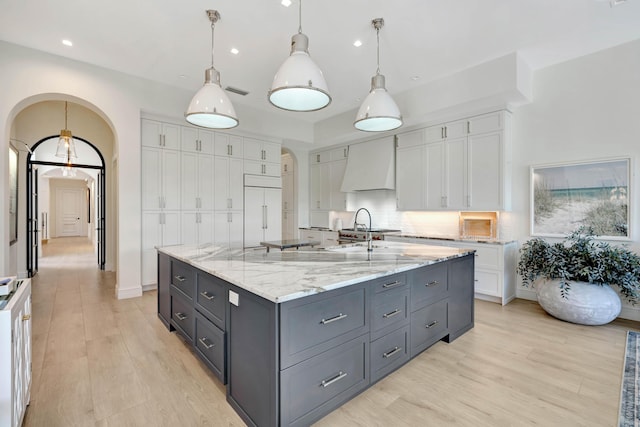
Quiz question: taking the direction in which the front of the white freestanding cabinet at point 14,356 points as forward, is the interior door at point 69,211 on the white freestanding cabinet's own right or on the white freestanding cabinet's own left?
on the white freestanding cabinet's own left

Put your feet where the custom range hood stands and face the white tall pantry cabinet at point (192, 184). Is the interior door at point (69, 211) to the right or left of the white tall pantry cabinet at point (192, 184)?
right

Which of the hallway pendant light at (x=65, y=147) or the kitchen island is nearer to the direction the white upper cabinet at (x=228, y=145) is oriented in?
the kitchen island

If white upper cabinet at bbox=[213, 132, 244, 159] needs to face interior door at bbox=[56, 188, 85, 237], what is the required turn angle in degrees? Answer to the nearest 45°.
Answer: approximately 180°

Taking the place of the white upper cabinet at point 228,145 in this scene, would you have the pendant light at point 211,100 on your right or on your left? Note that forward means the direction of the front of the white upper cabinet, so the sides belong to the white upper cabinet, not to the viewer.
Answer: on your right

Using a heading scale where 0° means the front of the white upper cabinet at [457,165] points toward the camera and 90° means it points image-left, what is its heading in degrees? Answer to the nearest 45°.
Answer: approximately 45°

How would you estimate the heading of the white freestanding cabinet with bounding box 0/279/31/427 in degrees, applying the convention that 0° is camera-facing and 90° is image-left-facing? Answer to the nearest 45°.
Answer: approximately 270°

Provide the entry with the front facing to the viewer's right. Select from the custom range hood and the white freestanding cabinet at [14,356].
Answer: the white freestanding cabinet
